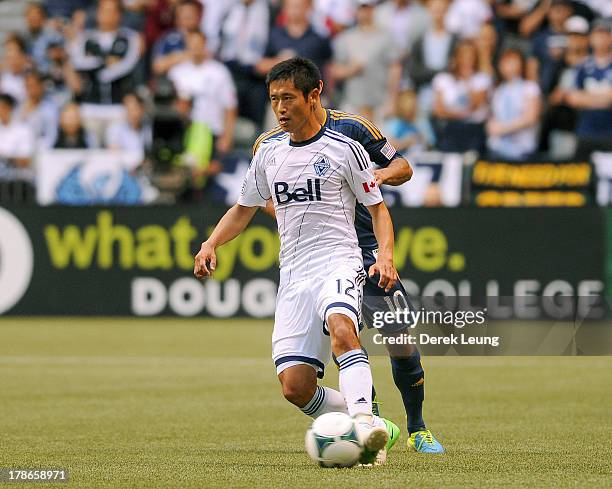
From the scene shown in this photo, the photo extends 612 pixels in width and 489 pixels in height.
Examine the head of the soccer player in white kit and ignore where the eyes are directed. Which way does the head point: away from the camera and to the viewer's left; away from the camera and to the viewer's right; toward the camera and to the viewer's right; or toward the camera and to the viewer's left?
toward the camera and to the viewer's left

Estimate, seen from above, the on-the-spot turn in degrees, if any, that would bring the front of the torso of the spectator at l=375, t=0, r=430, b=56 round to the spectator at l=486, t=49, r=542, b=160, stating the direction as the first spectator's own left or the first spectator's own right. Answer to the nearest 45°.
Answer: approximately 45° to the first spectator's own left

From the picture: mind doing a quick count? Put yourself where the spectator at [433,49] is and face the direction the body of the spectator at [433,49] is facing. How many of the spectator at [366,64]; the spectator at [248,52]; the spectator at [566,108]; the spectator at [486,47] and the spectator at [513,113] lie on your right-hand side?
2

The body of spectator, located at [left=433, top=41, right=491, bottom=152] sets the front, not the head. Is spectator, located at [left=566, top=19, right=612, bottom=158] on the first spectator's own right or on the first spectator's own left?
on the first spectator's own left

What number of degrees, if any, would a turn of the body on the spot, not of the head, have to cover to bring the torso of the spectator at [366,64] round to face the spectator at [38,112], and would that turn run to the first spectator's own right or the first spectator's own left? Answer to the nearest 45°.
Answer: approximately 90° to the first spectator's own right

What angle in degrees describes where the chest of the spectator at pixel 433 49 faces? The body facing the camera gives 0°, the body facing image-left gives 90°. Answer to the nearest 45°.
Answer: approximately 0°

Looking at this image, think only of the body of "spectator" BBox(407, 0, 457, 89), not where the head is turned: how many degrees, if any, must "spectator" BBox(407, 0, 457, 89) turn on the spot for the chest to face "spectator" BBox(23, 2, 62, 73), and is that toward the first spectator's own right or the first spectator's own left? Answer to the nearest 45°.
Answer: approximately 90° to the first spectator's own right
